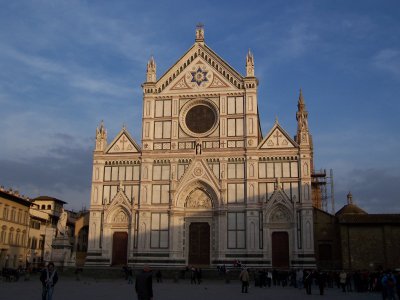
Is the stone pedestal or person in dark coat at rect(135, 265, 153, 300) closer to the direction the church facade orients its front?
the person in dark coat

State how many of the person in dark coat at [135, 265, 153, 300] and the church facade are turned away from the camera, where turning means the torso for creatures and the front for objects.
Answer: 1

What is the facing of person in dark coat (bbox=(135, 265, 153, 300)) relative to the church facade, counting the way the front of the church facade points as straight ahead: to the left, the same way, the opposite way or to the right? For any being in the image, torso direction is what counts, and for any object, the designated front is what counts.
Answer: the opposite way

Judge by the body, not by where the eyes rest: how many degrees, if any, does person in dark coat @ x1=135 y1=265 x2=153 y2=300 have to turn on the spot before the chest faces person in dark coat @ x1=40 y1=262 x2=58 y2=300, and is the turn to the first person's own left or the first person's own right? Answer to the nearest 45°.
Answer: approximately 45° to the first person's own left

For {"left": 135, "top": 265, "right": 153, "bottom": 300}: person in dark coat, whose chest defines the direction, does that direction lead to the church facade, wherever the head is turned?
yes

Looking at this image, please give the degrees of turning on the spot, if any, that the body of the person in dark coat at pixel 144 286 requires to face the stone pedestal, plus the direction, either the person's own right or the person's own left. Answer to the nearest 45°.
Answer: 0° — they already face it

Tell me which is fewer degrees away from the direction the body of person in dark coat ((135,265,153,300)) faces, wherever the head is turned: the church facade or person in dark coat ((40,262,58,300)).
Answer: the church facade

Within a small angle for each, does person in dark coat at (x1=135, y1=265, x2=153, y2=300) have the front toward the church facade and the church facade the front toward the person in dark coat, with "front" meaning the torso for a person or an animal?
yes

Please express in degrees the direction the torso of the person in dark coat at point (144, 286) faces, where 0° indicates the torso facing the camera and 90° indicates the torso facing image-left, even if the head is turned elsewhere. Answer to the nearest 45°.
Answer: approximately 180°

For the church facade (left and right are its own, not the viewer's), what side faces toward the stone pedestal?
right
